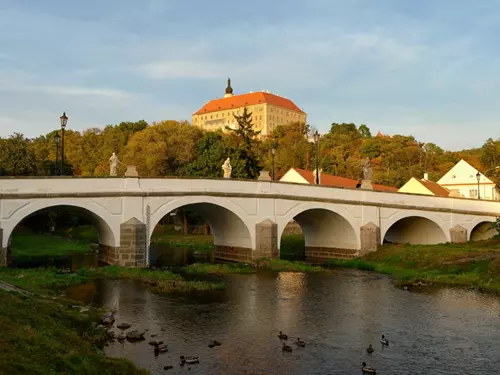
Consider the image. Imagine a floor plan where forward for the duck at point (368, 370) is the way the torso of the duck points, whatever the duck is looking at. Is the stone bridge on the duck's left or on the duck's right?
on the duck's right

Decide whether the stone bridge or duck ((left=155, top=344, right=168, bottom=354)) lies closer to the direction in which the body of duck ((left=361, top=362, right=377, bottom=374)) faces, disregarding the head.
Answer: the duck

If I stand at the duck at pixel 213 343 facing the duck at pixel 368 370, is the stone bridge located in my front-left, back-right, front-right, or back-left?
back-left

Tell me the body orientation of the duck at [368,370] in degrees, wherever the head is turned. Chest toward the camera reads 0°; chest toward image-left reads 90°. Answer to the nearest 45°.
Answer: approximately 90°

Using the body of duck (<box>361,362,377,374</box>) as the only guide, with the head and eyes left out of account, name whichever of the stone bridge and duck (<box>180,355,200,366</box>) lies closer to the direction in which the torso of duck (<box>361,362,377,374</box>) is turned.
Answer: the duck

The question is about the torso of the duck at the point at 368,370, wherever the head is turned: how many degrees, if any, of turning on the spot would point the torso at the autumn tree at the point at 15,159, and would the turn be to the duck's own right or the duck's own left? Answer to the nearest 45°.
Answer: approximately 45° to the duck's own right

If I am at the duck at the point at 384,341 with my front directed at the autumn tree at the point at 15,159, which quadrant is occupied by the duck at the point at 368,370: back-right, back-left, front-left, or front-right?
back-left

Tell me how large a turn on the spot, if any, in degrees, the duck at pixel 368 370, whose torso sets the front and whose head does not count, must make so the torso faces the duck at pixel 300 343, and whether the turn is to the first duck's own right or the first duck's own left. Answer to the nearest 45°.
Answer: approximately 45° to the first duck's own right

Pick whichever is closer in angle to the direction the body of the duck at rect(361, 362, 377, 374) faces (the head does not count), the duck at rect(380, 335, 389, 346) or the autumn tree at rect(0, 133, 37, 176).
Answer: the autumn tree

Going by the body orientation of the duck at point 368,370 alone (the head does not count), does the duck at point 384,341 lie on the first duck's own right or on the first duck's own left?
on the first duck's own right

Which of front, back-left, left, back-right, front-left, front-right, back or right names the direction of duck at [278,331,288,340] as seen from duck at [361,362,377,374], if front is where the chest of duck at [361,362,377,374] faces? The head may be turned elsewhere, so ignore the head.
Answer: front-right

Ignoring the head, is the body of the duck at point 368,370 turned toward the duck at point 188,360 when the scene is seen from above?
yes
